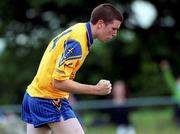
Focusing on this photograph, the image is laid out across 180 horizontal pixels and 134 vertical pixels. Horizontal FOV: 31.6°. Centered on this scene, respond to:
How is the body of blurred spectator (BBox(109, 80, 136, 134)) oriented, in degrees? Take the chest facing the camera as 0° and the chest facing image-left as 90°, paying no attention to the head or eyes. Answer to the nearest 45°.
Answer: approximately 0°

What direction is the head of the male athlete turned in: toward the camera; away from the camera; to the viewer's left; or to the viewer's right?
to the viewer's right

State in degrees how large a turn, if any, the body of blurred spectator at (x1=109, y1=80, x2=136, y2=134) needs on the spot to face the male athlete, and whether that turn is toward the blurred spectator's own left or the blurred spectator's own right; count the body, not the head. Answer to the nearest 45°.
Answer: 0° — they already face them
